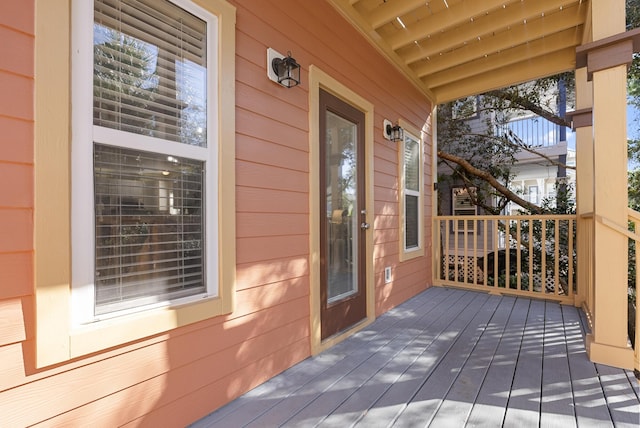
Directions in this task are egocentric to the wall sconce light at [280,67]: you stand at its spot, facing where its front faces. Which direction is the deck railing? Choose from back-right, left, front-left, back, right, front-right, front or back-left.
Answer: left

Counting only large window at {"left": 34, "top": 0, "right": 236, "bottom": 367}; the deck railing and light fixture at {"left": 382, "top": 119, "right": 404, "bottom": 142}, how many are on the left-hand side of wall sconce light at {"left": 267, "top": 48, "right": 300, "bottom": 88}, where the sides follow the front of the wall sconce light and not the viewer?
2

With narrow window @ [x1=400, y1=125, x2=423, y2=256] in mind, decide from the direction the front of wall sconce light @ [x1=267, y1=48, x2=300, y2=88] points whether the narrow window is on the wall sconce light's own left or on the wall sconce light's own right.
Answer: on the wall sconce light's own left

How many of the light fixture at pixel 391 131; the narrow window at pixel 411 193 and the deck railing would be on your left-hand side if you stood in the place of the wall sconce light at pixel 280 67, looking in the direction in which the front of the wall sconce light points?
3

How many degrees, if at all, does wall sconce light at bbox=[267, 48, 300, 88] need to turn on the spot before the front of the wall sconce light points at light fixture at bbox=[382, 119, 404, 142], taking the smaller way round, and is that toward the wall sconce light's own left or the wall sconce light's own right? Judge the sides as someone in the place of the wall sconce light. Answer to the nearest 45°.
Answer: approximately 90° to the wall sconce light's own left

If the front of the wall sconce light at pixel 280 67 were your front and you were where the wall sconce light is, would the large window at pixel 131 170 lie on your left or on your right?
on your right

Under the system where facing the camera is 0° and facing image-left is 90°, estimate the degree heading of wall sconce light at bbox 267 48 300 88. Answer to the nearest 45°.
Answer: approximately 315°

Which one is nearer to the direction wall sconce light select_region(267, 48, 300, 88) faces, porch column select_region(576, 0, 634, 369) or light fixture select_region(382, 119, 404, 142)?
the porch column

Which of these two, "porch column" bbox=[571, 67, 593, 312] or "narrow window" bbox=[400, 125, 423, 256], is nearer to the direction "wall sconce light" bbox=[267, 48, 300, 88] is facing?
the porch column
